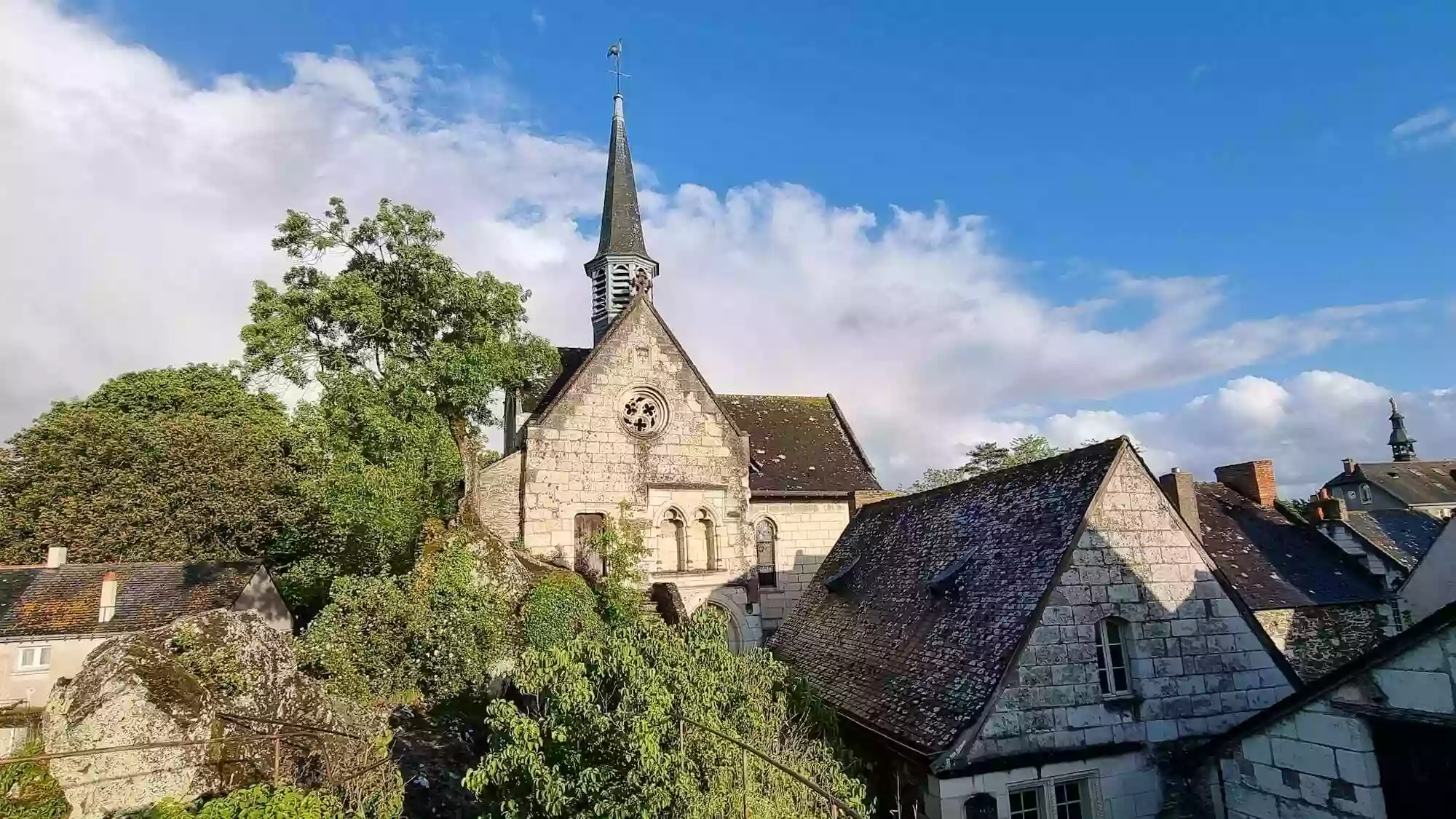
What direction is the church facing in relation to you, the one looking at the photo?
facing the viewer

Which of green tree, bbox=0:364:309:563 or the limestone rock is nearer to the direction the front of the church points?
the limestone rock

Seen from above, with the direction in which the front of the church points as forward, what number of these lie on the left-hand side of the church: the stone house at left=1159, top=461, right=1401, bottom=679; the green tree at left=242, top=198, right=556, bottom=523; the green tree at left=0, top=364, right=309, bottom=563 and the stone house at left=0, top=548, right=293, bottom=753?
1

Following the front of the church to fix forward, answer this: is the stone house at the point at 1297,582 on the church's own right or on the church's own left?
on the church's own left

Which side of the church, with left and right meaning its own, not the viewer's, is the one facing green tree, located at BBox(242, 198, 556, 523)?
right

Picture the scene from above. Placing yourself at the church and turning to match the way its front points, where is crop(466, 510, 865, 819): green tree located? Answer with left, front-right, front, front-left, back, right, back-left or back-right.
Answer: front

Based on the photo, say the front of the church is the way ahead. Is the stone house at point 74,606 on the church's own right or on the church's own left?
on the church's own right

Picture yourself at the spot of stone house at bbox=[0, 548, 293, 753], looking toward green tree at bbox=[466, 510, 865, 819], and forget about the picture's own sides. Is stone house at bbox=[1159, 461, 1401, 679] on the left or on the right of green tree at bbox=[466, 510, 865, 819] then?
left

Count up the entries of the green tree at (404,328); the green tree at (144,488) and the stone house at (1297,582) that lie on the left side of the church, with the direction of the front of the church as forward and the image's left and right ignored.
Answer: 1

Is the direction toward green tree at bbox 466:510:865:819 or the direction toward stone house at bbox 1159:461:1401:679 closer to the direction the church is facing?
the green tree

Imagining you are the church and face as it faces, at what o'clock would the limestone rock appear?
The limestone rock is roughly at 1 o'clock from the church.

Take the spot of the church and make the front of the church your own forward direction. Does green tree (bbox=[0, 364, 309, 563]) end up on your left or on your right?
on your right

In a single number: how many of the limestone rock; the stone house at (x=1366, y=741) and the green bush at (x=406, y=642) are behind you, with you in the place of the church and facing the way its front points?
0
